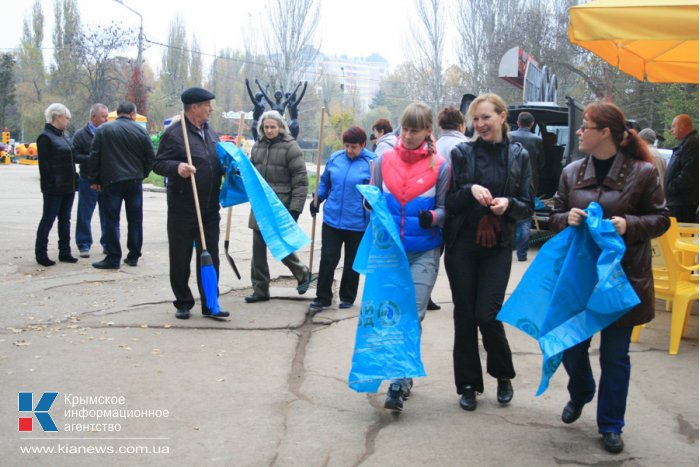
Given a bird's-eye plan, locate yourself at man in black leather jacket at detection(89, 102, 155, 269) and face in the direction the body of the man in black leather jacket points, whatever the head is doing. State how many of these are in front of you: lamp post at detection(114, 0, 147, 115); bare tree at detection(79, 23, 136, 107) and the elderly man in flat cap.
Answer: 2

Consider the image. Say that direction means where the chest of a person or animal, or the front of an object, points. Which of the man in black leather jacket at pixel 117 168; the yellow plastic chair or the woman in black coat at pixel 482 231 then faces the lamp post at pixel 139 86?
the man in black leather jacket

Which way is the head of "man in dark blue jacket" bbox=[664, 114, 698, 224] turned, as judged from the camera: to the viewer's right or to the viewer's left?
to the viewer's left

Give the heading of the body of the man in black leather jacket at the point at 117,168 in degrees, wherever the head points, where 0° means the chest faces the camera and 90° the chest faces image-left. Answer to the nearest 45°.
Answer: approximately 180°

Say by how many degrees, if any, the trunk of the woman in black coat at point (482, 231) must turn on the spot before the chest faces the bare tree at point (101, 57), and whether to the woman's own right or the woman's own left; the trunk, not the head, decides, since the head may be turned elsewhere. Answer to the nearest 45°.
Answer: approximately 135° to the woman's own right

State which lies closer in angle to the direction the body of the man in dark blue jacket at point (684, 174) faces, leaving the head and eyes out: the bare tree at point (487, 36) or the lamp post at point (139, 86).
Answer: the lamp post

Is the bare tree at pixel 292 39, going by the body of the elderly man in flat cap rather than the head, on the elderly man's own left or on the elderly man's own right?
on the elderly man's own left

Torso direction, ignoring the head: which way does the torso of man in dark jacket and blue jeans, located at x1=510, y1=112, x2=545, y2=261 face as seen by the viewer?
away from the camera

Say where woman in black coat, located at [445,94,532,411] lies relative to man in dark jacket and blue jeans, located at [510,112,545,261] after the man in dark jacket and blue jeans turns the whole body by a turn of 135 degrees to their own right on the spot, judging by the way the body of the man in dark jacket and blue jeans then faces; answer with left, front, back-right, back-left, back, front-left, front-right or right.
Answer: front-right

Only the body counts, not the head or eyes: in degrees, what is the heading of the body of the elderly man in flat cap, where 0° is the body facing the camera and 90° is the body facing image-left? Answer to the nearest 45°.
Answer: approximately 315°

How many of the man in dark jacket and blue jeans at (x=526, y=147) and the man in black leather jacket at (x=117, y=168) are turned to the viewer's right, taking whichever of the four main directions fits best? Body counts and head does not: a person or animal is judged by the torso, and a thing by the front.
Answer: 0

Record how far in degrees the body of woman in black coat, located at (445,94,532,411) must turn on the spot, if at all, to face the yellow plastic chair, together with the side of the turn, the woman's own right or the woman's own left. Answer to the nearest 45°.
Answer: approximately 135° to the woman's own left

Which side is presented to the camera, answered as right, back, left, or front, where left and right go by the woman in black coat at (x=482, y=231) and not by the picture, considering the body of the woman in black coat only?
front

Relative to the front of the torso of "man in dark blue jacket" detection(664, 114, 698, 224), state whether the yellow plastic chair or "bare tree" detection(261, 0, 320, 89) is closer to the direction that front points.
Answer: the bare tree

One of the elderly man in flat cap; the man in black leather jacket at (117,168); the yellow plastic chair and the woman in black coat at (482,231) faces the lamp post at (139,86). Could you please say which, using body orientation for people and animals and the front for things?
the man in black leather jacket

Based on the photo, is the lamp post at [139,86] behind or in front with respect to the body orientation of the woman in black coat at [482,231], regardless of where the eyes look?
behind
